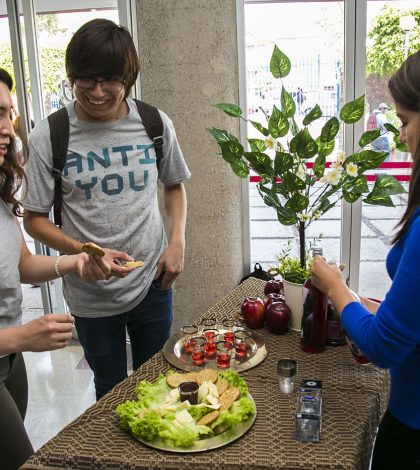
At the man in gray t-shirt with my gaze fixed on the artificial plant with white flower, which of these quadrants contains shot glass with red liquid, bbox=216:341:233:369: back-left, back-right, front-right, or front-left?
front-right

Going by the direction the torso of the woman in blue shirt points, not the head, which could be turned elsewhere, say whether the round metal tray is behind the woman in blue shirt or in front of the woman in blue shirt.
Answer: in front

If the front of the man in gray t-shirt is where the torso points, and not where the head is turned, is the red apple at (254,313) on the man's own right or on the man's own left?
on the man's own left

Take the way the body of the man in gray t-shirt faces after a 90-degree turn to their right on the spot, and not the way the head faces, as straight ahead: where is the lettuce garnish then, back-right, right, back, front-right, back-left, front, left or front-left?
left

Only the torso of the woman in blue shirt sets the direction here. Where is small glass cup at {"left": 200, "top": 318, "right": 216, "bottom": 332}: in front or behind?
in front

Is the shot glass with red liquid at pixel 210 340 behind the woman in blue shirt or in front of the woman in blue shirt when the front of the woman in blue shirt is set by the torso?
in front

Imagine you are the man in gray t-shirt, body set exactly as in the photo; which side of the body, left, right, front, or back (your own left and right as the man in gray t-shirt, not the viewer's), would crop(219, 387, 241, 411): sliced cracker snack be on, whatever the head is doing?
front

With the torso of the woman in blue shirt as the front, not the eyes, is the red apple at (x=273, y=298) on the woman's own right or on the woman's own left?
on the woman's own right

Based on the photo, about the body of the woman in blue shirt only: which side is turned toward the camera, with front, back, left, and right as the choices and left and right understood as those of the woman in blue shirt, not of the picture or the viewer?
left

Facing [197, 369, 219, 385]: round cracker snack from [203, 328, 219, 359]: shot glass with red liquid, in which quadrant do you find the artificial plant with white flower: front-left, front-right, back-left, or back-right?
back-left

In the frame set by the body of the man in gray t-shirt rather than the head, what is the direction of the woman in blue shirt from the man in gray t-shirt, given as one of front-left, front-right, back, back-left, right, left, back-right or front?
front-left

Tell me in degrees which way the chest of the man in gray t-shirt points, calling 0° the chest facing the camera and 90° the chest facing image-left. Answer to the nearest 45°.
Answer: approximately 0°

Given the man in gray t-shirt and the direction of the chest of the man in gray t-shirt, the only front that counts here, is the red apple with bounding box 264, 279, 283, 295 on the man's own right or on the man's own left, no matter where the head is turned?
on the man's own left

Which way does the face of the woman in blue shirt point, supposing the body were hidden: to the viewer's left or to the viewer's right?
to the viewer's left

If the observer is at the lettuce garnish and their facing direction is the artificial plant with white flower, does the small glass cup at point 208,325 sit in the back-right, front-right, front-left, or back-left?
front-left
